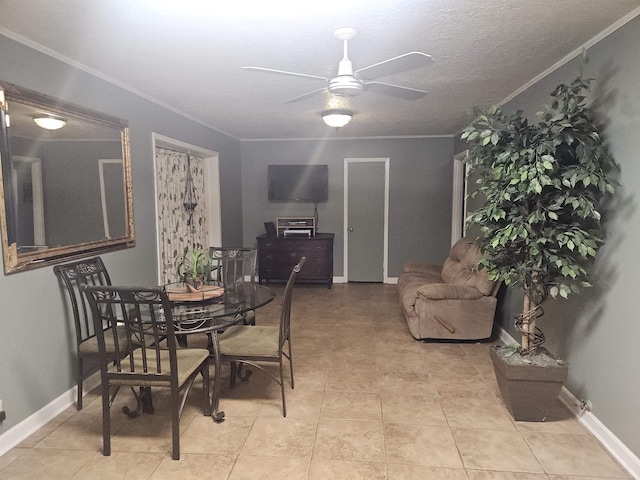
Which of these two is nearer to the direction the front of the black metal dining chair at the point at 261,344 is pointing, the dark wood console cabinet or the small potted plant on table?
the small potted plant on table

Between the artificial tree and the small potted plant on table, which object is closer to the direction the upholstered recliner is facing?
the small potted plant on table

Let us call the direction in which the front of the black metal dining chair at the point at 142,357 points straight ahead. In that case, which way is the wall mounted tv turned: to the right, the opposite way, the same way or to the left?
the opposite way

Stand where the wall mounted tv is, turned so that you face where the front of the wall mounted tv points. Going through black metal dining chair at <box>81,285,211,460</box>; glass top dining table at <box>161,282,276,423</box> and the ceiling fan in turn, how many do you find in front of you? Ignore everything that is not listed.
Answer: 3

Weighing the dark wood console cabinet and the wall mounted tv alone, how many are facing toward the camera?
2

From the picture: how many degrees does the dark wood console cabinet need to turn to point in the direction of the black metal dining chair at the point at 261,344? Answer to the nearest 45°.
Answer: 0° — it already faces it

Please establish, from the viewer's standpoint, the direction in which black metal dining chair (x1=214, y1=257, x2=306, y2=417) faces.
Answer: facing to the left of the viewer

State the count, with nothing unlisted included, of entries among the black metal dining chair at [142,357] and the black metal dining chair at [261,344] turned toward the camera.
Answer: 0

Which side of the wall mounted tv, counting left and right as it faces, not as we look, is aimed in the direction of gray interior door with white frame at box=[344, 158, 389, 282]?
left

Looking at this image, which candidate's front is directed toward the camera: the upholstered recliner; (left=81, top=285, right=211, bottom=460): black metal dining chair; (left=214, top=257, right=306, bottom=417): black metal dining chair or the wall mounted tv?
the wall mounted tv

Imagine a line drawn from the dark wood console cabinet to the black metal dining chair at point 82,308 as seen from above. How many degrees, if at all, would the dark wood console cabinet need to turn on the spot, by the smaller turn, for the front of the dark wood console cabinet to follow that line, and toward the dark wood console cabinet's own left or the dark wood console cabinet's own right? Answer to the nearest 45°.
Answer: approximately 45° to the dark wood console cabinet's own right

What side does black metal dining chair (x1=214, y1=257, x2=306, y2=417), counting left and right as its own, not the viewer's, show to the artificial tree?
back

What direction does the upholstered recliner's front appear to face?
to the viewer's left
